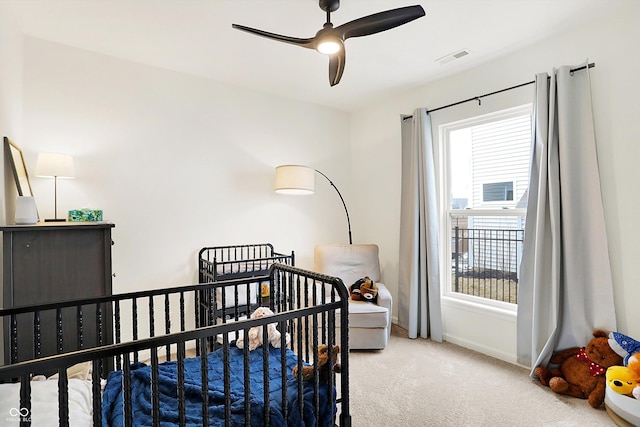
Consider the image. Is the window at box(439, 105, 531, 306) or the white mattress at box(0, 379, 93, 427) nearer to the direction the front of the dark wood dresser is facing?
the window

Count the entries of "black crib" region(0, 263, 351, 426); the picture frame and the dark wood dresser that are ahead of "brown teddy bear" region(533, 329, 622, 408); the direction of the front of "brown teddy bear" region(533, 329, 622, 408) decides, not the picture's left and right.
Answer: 3

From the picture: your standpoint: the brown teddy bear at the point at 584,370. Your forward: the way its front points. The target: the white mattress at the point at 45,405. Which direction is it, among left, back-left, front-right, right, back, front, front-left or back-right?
front

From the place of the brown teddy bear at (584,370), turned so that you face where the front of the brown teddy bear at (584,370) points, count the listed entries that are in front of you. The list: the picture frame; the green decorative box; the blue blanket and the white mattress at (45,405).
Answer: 4

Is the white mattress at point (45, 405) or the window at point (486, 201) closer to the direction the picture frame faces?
the window

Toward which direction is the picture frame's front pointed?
to the viewer's right

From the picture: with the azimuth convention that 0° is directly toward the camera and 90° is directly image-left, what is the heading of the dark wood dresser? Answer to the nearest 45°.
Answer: approximately 270°

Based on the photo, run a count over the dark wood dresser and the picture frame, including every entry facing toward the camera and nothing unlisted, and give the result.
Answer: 0

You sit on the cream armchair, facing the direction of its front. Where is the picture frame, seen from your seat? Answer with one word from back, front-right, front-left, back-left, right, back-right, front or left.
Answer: front-right

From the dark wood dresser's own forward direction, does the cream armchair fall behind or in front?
in front

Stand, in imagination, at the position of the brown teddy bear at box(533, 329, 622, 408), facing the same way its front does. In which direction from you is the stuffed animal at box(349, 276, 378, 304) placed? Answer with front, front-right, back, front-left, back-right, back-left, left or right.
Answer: front-right

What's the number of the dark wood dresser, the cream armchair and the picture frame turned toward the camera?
1

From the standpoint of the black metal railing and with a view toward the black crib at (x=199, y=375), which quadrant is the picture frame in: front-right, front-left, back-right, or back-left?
front-right

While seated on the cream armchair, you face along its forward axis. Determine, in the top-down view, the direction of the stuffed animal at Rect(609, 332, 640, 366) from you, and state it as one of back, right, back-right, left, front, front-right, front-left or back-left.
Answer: front-left

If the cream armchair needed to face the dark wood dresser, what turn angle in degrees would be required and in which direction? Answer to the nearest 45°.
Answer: approximately 45° to its right

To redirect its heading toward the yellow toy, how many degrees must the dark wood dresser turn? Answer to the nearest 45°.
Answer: approximately 45° to its right

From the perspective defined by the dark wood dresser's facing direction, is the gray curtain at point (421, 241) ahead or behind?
ahead

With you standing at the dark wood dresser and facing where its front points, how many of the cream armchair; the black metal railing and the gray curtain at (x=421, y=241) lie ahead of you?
3

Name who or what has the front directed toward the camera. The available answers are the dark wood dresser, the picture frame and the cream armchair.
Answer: the cream armchair

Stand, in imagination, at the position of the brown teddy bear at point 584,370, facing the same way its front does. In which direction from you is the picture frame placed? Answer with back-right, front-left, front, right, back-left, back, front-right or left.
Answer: front

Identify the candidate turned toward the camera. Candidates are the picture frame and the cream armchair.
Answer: the cream armchair

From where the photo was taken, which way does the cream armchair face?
toward the camera

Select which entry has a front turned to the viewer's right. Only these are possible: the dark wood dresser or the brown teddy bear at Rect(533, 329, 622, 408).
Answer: the dark wood dresser
